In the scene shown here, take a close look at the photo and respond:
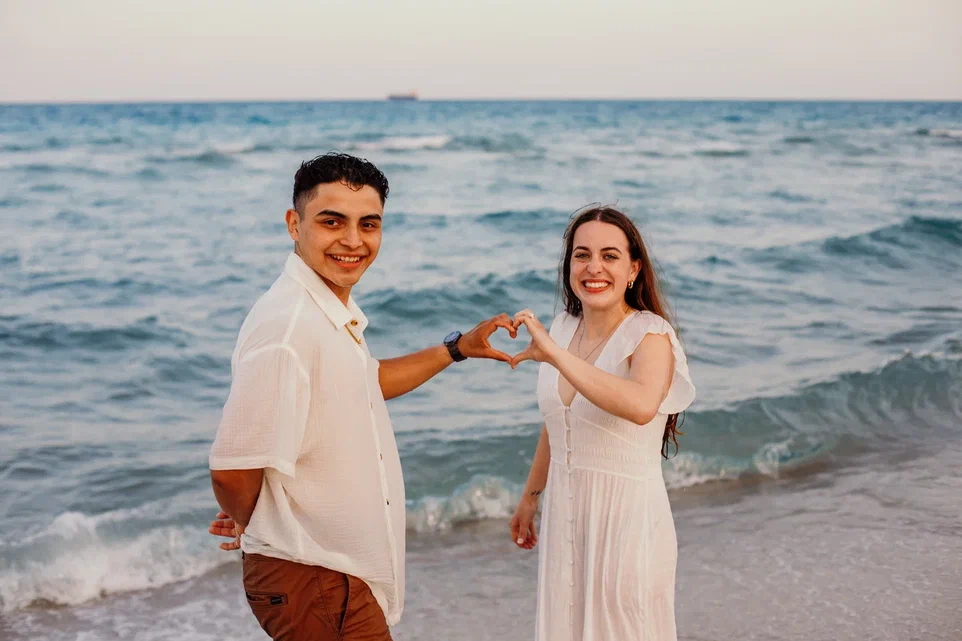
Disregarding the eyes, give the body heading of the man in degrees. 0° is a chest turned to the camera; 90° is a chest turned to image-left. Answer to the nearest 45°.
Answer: approximately 315°

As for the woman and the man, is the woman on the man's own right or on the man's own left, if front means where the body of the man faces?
on the man's own left

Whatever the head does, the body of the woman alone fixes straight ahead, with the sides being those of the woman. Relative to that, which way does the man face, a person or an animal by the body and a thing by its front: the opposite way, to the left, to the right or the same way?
to the left

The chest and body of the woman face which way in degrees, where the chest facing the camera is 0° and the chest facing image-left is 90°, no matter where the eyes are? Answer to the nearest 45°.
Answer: approximately 45°
